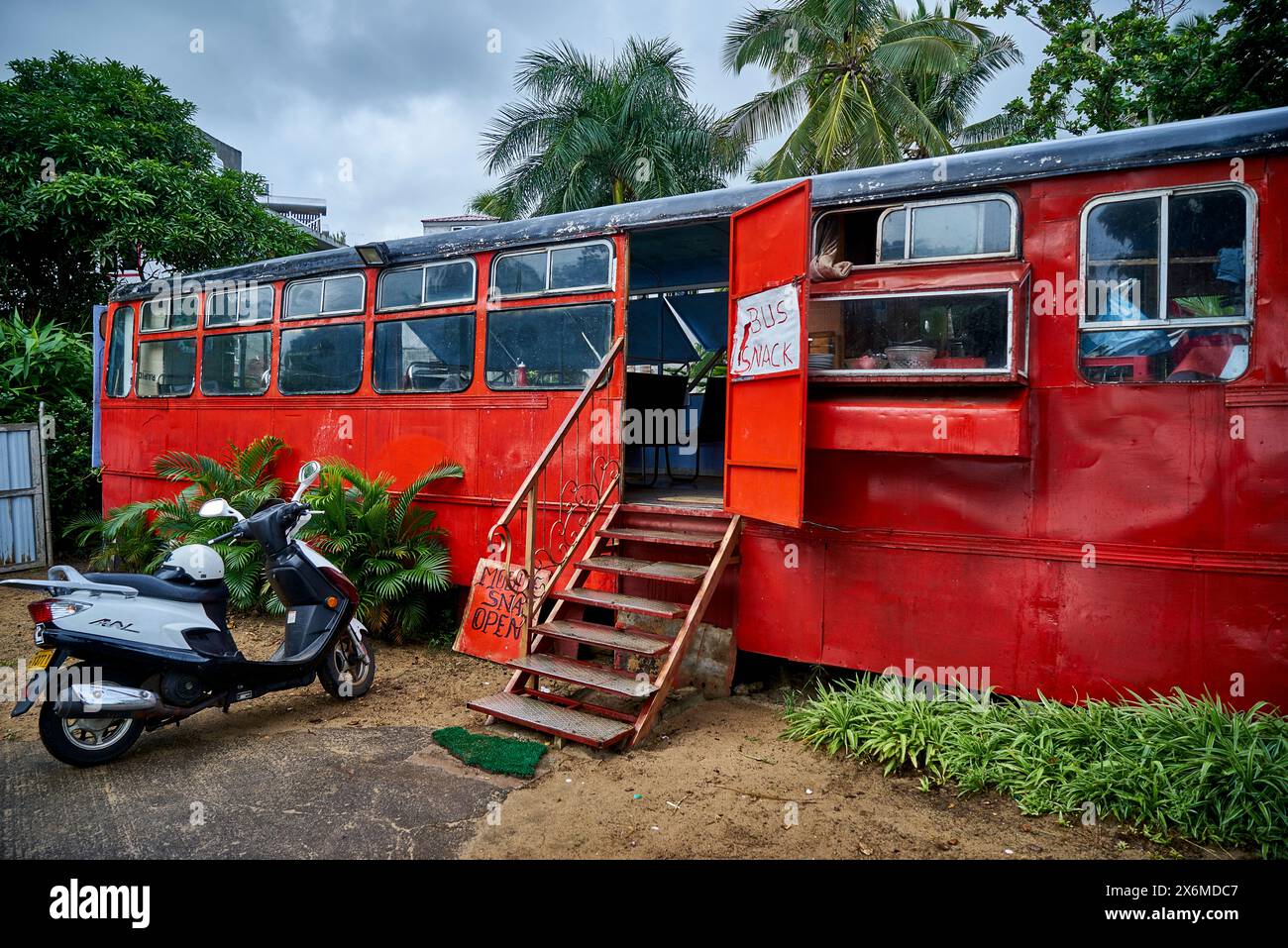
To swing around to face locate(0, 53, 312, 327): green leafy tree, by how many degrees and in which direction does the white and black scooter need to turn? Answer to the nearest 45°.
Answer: approximately 45° to its left

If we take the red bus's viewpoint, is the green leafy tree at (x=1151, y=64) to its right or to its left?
on its right

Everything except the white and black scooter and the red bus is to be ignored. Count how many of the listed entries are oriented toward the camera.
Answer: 0

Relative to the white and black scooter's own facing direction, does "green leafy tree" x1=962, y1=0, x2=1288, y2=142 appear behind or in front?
in front

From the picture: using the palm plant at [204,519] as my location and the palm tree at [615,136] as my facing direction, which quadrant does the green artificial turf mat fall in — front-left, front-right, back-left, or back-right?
back-right

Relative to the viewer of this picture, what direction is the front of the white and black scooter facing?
facing away from the viewer and to the right of the viewer
